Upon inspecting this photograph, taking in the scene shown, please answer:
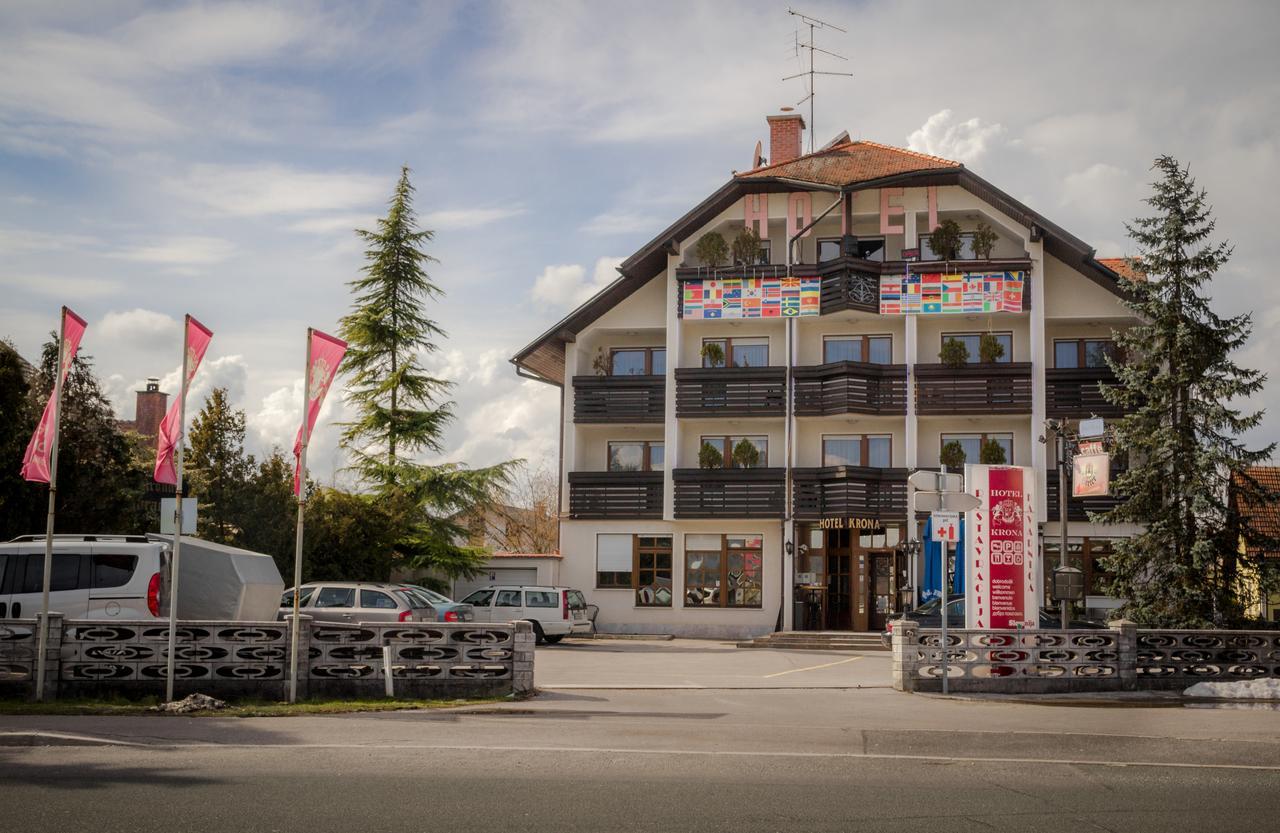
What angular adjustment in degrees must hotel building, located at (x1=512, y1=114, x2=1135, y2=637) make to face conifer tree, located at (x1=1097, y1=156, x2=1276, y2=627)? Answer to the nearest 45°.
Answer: approximately 45° to its left

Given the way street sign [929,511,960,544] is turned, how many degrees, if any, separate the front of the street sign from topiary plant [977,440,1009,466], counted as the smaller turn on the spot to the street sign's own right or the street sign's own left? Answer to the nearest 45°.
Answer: approximately 180°

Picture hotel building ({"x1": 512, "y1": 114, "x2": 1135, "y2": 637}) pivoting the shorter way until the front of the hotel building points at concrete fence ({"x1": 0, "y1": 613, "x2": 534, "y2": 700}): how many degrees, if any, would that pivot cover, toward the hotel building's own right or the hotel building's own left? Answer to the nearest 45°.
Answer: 0° — it already faces it

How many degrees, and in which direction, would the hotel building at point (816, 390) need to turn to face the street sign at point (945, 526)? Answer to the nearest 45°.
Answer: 0° — it already faces it

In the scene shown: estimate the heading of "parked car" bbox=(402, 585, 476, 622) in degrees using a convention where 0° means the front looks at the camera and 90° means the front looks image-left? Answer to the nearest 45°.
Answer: approximately 135°

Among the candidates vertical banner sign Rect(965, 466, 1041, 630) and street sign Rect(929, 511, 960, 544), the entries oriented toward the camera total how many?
2

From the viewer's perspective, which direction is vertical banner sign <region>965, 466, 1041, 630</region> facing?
toward the camera

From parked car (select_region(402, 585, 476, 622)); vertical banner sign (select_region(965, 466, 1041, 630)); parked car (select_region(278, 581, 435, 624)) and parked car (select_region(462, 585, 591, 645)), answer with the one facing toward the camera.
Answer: the vertical banner sign

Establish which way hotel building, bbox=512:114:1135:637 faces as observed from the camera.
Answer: facing the viewer

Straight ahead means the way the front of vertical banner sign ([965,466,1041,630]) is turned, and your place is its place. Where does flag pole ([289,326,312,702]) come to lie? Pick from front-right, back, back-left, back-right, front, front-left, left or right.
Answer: front-right

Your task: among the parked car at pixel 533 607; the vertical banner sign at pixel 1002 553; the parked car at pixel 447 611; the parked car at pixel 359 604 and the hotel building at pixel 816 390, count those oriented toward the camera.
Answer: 2

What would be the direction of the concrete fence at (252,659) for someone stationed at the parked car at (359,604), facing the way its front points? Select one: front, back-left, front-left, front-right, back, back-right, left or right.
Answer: back-left

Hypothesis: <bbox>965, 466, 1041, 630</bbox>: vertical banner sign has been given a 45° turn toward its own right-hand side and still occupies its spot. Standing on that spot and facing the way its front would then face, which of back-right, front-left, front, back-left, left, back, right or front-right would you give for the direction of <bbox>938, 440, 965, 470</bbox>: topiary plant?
back-right

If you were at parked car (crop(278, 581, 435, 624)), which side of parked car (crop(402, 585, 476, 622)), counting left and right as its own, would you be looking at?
left

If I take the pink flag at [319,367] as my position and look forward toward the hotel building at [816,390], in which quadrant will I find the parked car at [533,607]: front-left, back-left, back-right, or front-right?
front-left
